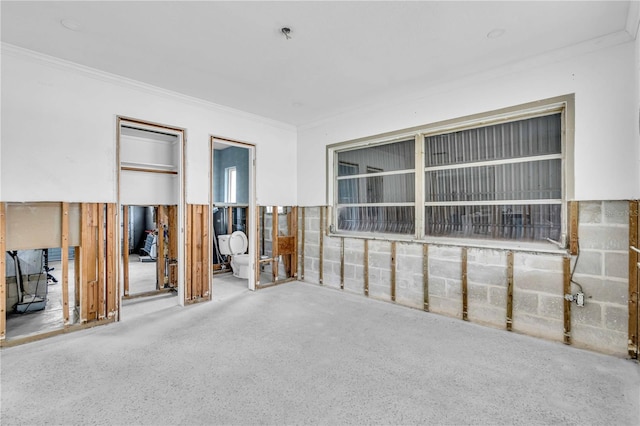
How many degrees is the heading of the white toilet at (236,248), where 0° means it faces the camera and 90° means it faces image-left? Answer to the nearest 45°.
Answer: approximately 315°
